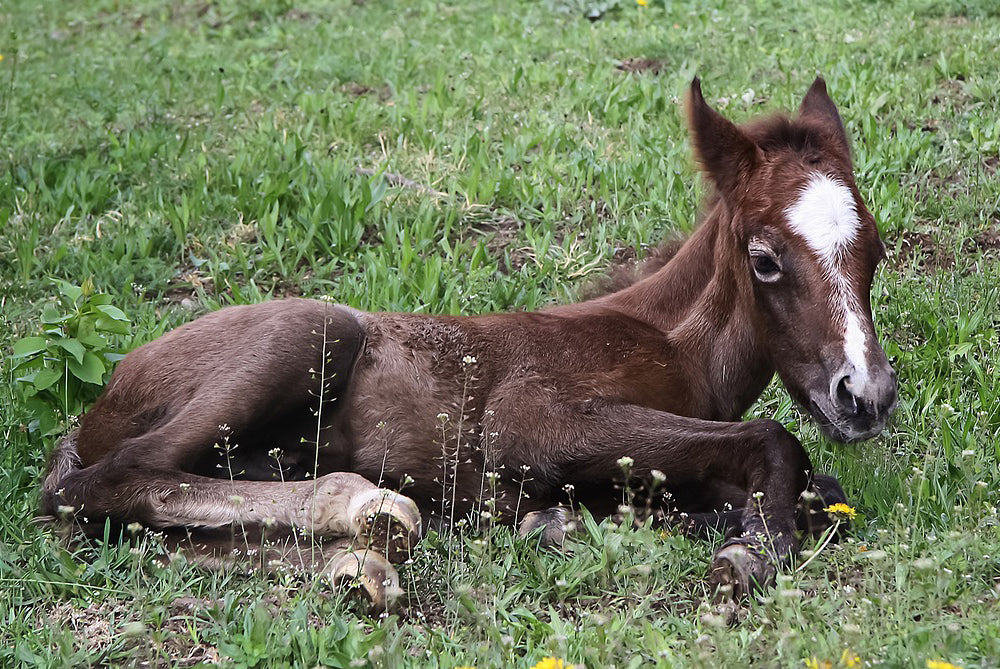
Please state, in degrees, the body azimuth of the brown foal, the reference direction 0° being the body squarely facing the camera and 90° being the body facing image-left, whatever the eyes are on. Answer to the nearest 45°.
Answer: approximately 270°

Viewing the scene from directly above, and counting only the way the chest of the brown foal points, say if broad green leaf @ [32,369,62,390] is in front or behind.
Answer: behind

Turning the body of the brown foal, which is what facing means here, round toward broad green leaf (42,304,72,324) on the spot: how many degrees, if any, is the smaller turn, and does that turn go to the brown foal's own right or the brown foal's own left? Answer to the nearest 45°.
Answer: approximately 180°

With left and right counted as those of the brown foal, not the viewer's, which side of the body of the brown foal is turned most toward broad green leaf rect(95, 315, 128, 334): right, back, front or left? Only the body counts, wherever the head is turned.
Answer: back

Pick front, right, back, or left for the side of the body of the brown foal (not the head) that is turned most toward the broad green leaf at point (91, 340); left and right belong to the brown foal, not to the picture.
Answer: back

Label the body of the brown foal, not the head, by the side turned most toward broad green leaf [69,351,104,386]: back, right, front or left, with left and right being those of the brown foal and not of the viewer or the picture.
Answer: back

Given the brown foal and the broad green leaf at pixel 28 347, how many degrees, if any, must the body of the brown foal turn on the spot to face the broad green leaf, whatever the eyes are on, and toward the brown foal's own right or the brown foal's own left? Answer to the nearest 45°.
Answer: approximately 180°

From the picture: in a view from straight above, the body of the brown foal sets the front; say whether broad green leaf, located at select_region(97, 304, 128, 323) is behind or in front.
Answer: behind

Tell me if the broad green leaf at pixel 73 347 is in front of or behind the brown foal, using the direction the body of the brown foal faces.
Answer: behind
